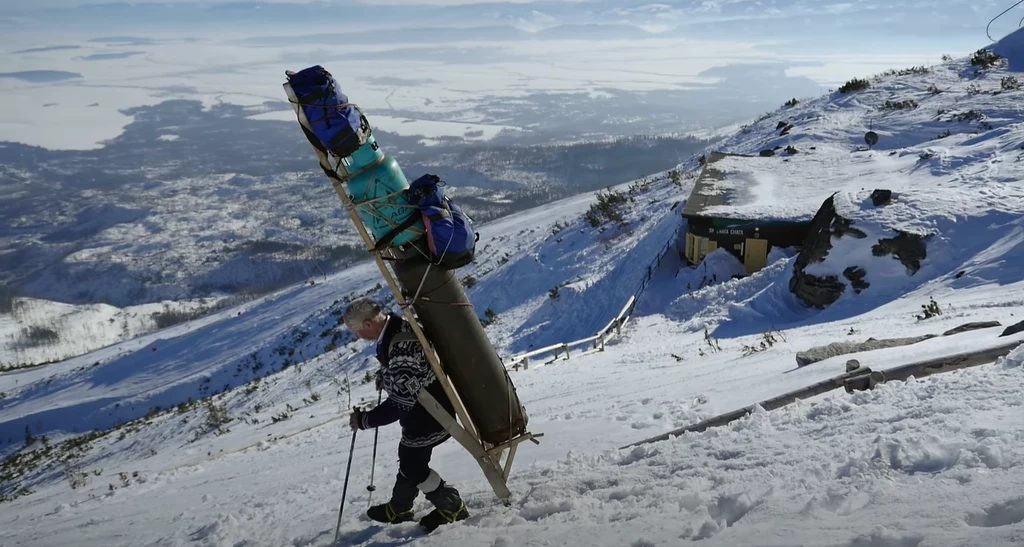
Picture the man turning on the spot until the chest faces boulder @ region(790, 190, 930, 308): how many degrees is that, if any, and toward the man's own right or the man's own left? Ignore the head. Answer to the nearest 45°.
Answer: approximately 135° to the man's own right

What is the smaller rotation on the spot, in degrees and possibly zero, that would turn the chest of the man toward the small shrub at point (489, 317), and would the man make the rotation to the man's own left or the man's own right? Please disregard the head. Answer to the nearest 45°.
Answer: approximately 90° to the man's own right

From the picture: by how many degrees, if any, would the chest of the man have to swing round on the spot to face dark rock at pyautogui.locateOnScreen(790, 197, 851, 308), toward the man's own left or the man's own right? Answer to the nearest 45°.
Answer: approximately 135° to the man's own right

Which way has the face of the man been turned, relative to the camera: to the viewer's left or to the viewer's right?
to the viewer's left

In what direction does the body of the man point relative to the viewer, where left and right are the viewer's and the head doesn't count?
facing to the left of the viewer

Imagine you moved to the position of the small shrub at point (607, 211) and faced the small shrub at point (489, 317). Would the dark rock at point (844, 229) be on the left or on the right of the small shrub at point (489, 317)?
left

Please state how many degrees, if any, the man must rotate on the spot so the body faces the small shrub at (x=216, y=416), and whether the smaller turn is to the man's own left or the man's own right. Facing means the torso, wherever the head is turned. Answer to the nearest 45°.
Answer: approximately 90° to the man's own right
